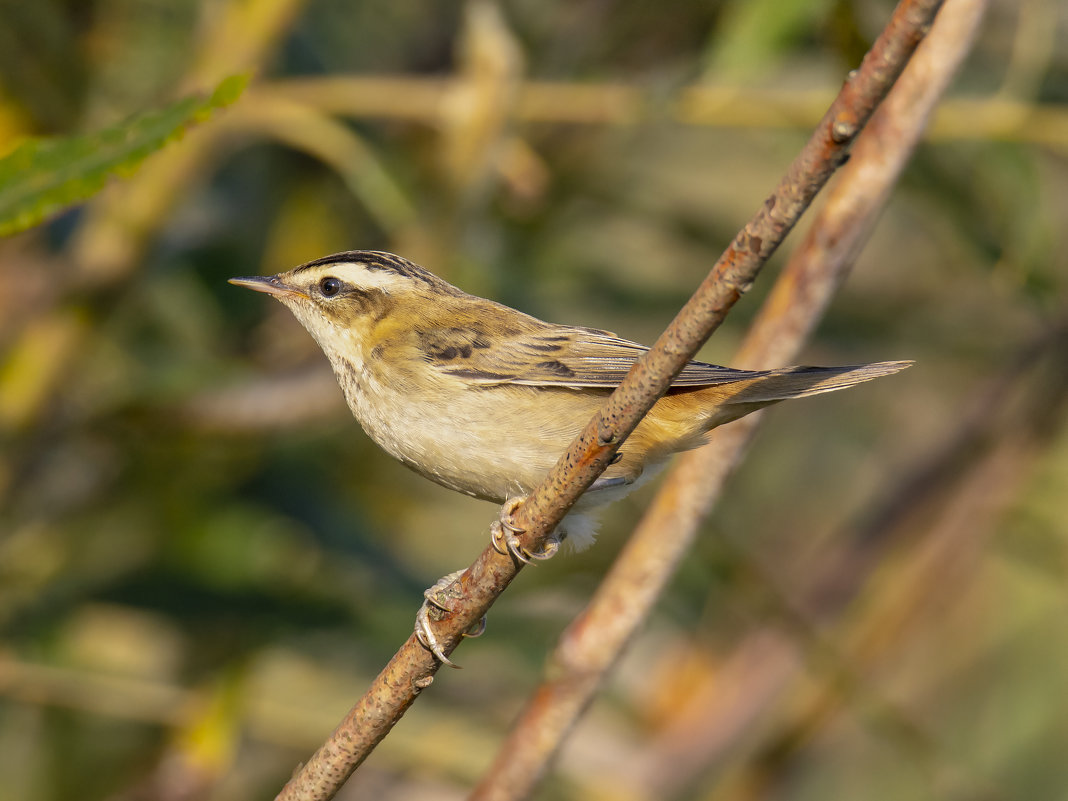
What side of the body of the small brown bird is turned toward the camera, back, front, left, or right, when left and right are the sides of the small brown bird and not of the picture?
left

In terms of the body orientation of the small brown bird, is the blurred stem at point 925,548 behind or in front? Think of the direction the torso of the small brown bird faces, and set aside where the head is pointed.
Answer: behind
